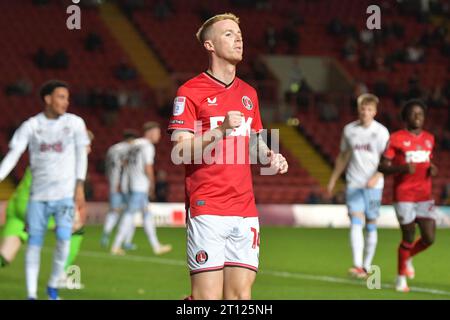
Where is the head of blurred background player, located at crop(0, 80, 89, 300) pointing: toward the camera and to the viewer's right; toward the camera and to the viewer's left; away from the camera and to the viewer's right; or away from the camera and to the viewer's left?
toward the camera and to the viewer's right

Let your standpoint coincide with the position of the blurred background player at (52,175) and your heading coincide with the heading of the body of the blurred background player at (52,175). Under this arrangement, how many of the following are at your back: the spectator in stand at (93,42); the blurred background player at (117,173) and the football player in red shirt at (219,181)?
2

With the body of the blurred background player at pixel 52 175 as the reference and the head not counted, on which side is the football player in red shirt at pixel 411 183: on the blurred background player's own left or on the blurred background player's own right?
on the blurred background player's own left

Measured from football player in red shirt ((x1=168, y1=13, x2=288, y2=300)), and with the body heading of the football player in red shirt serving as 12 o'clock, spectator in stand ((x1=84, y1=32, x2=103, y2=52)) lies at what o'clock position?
The spectator in stand is roughly at 7 o'clock from the football player in red shirt.

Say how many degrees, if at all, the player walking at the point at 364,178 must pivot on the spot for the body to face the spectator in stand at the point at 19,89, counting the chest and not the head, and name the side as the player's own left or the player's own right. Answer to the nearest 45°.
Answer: approximately 135° to the player's own right

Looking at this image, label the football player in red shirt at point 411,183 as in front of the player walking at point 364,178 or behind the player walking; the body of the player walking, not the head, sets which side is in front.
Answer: in front

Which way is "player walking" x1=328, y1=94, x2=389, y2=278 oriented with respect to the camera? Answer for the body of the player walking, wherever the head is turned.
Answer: toward the camera

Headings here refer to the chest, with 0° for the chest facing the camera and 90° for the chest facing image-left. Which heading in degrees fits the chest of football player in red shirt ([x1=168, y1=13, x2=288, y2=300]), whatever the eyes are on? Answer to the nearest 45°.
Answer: approximately 315°

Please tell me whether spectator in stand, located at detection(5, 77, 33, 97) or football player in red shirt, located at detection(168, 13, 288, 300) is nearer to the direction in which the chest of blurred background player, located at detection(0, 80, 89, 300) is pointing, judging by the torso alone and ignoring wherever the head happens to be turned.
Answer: the football player in red shirt

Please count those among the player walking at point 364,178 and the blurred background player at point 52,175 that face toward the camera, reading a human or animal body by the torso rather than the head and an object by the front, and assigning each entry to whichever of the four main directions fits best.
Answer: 2

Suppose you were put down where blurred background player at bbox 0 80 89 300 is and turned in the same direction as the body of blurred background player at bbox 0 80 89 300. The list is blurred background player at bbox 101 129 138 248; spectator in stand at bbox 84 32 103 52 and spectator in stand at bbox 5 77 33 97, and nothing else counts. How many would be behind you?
3

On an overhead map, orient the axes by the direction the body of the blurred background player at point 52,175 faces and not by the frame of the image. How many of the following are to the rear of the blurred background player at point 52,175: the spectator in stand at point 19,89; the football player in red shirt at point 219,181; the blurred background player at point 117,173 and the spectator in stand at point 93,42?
3

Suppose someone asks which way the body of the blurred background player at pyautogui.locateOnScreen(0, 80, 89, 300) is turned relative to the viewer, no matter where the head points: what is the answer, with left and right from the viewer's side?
facing the viewer

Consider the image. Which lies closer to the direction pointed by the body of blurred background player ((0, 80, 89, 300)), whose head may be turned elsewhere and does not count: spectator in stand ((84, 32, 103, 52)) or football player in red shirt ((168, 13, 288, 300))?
the football player in red shirt

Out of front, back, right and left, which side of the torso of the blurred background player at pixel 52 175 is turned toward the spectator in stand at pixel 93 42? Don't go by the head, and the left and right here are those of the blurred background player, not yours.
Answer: back

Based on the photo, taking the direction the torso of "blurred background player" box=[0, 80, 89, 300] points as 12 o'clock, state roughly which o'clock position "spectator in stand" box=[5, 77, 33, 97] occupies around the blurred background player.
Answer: The spectator in stand is roughly at 6 o'clock from the blurred background player.
